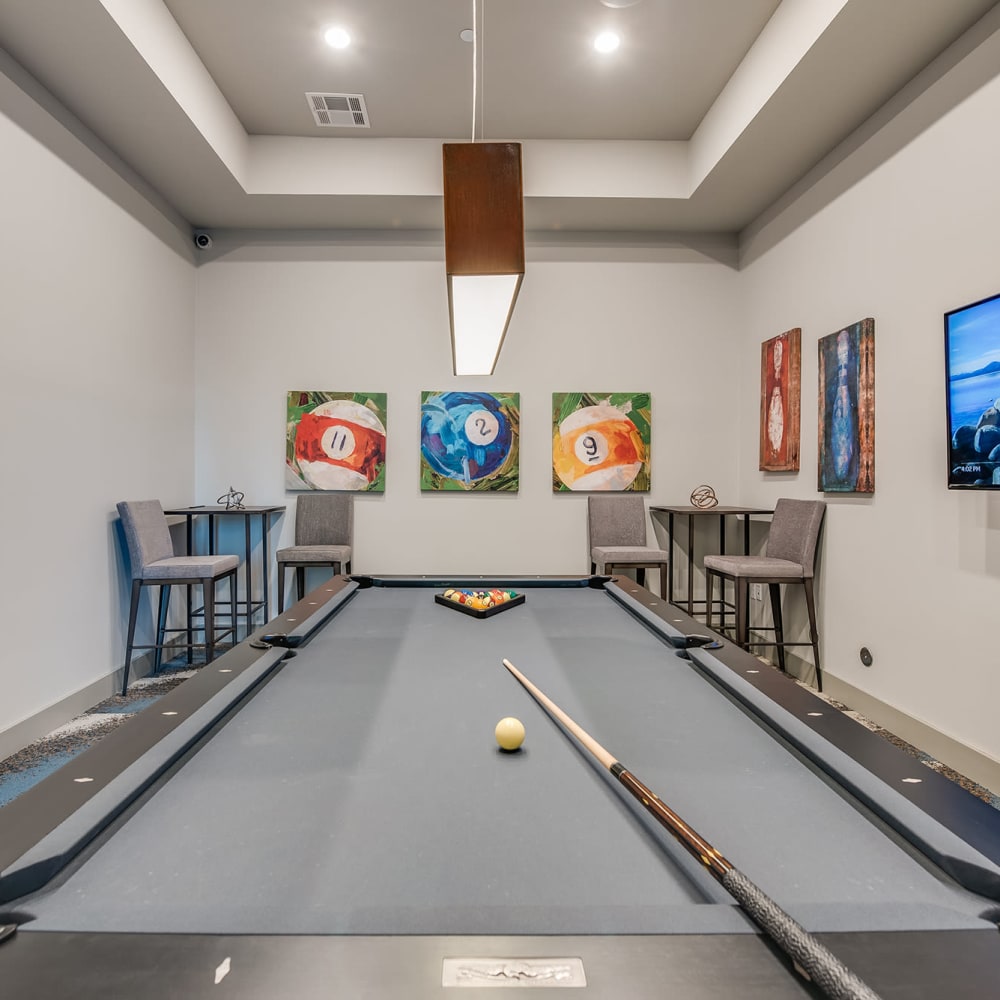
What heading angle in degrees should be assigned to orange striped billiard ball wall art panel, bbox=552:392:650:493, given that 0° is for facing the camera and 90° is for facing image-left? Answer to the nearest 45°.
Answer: approximately 0°

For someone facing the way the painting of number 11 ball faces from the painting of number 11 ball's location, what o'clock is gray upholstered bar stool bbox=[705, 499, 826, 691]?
The gray upholstered bar stool is roughly at 10 o'clock from the painting of number 11 ball.

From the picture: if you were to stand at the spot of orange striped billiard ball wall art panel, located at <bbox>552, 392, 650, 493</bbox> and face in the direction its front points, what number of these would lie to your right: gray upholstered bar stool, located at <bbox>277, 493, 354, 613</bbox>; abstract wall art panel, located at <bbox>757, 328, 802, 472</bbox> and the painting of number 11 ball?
2

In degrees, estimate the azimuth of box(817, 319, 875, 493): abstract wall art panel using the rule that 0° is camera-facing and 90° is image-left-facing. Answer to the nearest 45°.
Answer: approximately 45°

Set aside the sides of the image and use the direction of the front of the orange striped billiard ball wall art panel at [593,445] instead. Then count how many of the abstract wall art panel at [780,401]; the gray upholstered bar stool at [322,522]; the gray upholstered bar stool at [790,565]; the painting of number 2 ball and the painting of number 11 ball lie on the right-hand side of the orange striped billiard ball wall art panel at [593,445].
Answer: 3

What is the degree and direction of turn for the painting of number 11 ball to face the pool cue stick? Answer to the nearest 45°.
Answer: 0° — it already faces it

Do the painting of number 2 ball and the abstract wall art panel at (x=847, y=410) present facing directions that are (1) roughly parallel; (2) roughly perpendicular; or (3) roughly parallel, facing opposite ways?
roughly perpendicular
